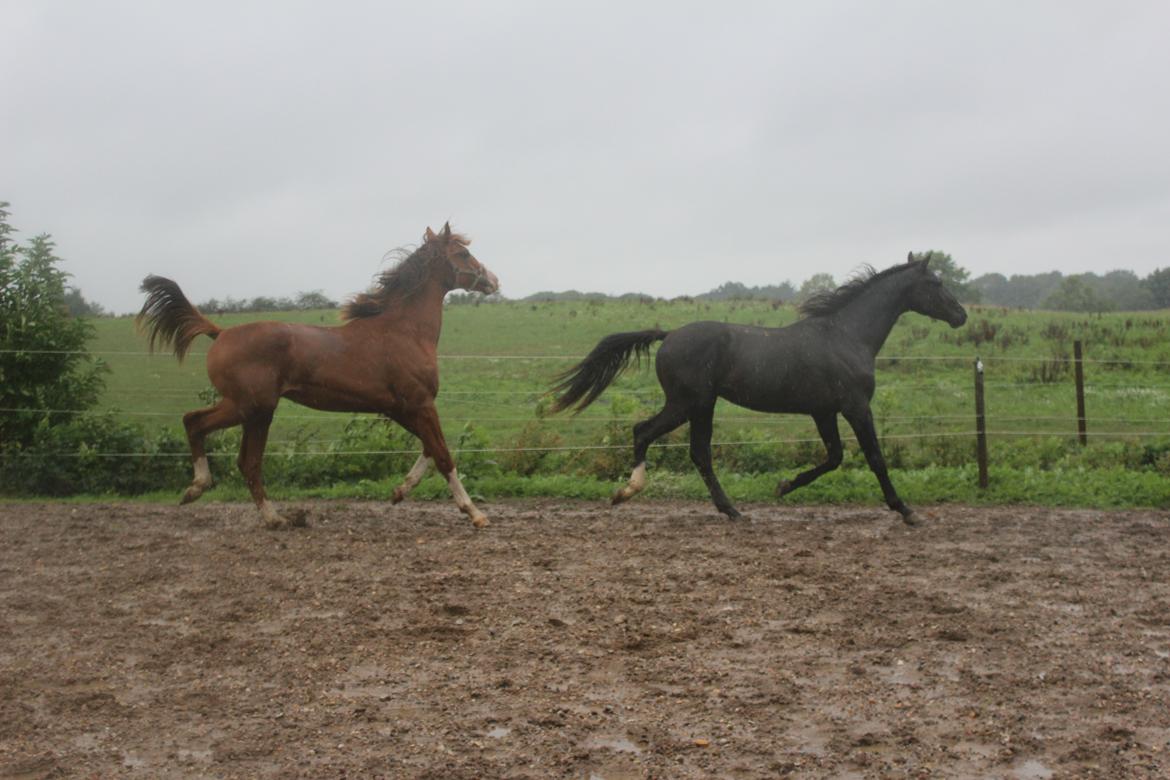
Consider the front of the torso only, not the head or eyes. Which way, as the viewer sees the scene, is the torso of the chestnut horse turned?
to the viewer's right

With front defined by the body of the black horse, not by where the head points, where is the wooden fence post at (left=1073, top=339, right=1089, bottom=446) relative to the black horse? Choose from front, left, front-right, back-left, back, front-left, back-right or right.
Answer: front-left

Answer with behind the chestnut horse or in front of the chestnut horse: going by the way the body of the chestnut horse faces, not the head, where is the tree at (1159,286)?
in front

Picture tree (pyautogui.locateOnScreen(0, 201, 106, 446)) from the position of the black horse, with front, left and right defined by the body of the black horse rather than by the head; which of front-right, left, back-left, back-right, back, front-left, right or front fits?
back

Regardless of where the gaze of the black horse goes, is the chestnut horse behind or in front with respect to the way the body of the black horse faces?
behind

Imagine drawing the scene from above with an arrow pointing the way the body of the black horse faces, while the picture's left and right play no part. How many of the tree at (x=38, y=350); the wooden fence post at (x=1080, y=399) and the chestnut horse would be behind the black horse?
2

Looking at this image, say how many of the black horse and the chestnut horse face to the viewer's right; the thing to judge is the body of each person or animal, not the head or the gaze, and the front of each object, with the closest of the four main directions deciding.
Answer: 2

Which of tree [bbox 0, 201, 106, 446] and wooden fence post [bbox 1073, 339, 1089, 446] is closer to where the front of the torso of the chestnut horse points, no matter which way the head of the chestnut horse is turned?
the wooden fence post

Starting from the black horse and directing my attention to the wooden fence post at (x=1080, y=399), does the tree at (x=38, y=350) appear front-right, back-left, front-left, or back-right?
back-left

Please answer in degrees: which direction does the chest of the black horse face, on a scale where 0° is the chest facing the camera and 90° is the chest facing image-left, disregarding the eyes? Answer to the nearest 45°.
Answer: approximately 270°

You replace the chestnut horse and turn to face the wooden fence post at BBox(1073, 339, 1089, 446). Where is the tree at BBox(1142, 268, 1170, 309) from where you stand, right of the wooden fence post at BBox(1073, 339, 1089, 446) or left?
left

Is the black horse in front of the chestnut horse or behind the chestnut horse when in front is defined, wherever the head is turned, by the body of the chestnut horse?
in front

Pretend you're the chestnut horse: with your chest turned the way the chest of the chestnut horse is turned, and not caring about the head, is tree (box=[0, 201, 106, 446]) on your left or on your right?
on your left
